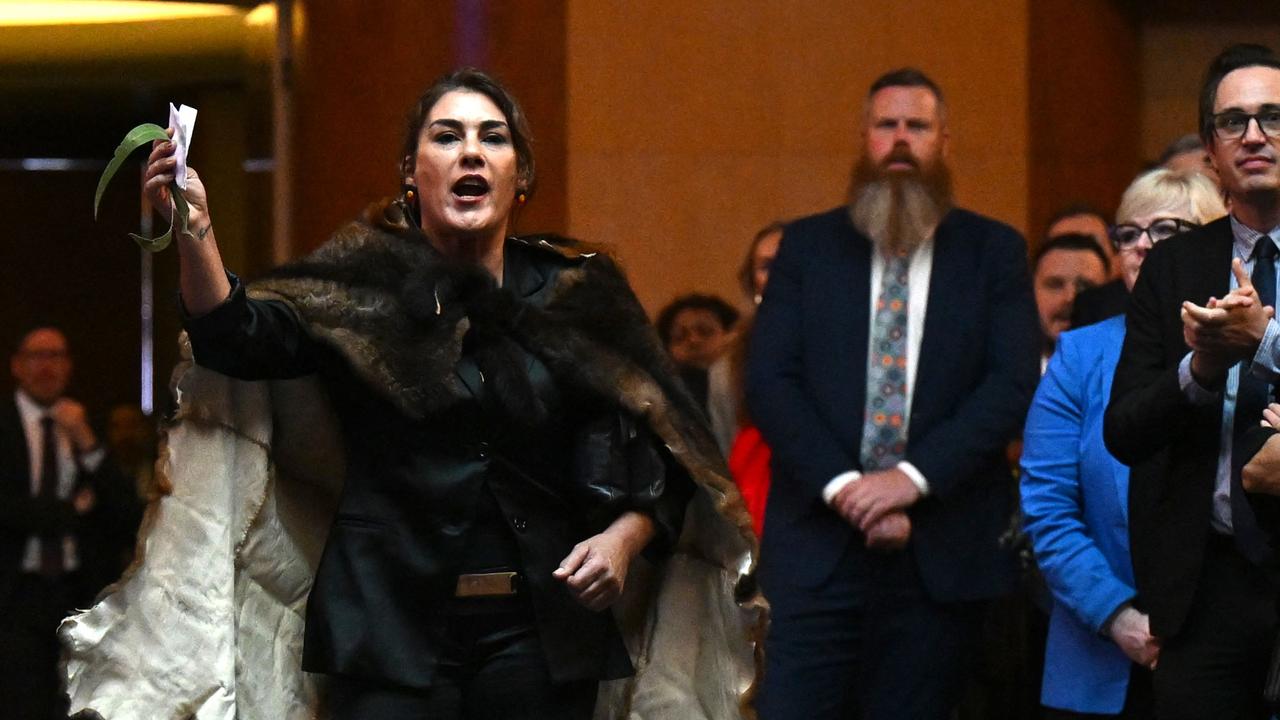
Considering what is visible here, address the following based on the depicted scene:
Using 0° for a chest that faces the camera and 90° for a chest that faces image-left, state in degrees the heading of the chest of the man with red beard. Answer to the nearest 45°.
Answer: approximately 0°

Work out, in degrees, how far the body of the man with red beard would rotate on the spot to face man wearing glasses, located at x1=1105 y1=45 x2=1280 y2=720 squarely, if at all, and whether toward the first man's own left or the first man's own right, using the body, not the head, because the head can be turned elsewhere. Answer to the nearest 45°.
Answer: approximately 45° to the first man's own left

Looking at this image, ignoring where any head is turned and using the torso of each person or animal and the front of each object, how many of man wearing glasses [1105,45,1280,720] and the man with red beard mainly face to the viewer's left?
0
